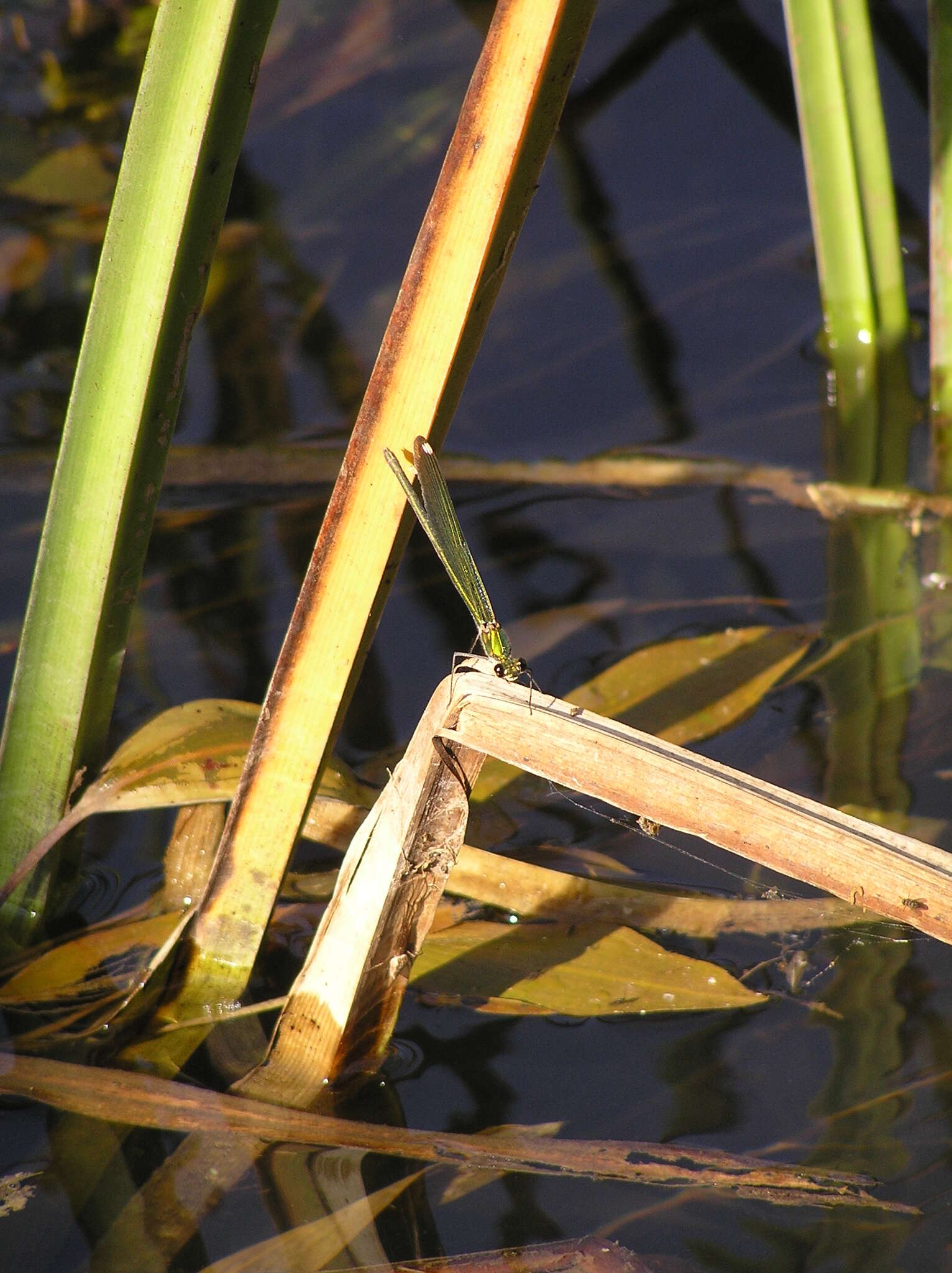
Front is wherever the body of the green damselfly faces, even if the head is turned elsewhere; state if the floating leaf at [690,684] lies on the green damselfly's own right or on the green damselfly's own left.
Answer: on the green damselfly's own left

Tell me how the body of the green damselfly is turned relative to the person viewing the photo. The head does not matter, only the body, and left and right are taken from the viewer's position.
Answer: facing the viewer and to the right of the viewer
